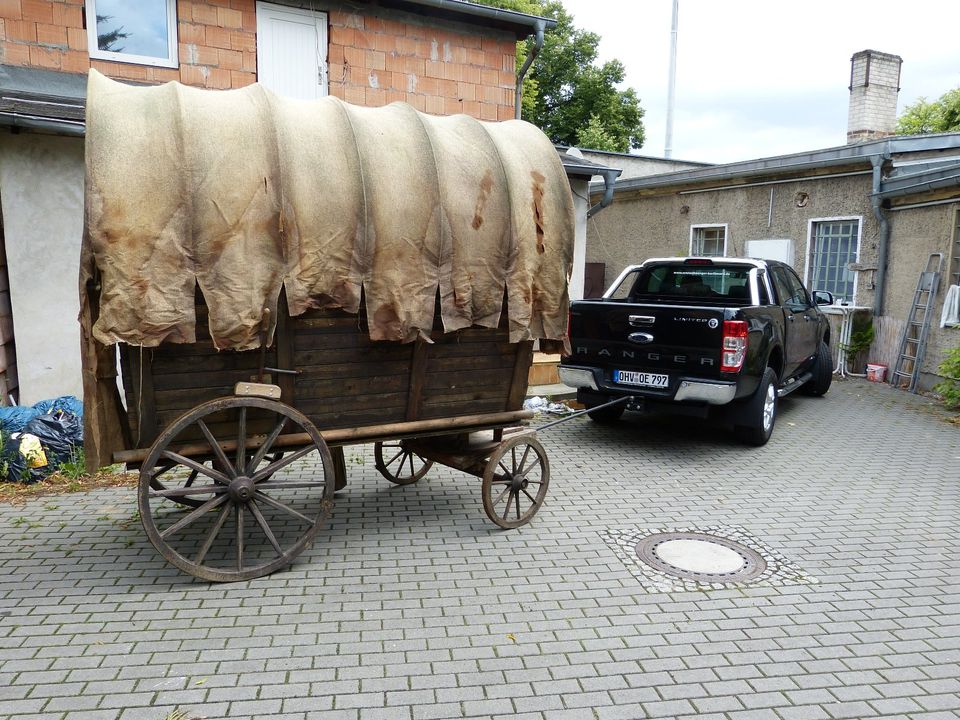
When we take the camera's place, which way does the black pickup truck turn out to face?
facing away from the viewer and to the right of the viewer

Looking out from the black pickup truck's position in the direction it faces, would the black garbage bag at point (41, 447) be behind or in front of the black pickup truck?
behind

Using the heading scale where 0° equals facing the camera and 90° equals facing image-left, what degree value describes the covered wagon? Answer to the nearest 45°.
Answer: approximately 225°

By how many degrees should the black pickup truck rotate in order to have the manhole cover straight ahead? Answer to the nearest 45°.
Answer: approximately 135° to its right
